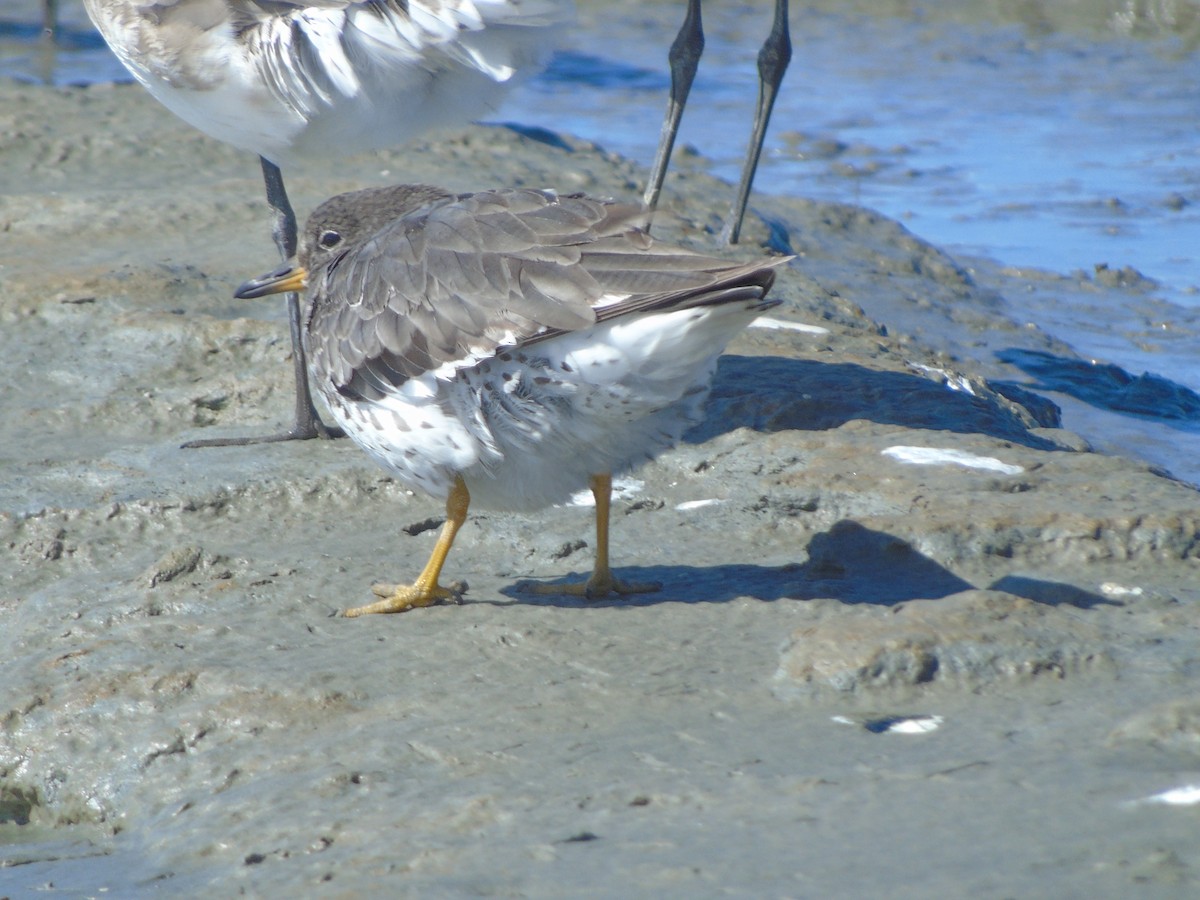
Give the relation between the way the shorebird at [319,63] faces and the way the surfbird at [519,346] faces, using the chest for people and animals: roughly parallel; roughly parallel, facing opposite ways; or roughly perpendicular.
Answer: roughly parallel

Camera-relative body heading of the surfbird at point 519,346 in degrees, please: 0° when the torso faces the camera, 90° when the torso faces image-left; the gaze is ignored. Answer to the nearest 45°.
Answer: approximately 90°
